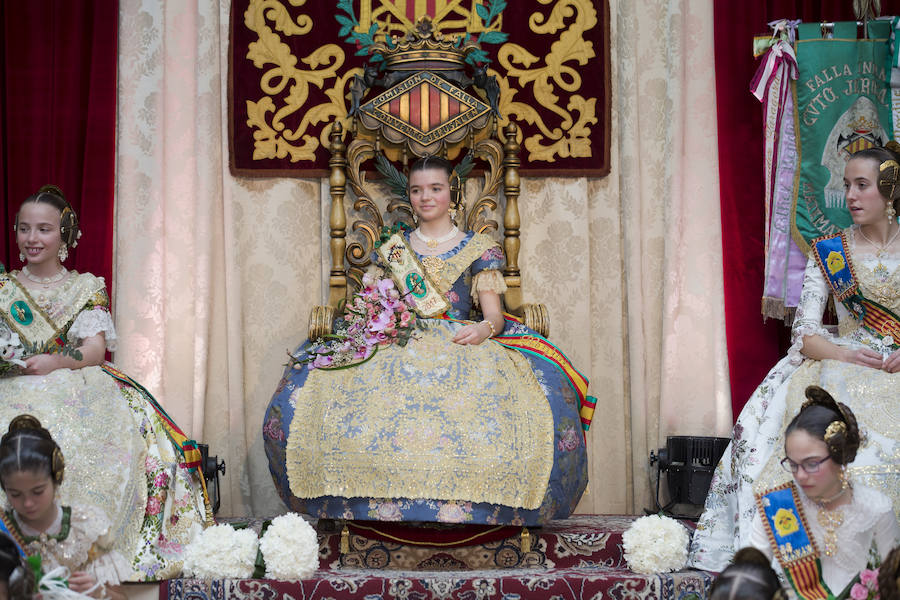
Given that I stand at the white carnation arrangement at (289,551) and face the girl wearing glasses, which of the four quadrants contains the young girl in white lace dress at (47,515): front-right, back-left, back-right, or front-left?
back-right

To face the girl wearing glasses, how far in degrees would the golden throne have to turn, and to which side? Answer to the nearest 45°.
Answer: approximately 45° to its left

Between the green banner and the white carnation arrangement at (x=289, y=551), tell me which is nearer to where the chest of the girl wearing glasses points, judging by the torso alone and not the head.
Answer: the white carnation arrangement

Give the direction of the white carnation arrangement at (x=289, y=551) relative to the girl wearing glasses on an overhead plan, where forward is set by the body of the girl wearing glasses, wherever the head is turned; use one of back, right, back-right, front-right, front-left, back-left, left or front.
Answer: front-right

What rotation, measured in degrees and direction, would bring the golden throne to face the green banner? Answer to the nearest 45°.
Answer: approximately 90° to its left

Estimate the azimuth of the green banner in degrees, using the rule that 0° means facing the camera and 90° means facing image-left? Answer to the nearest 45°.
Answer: approximately 0°

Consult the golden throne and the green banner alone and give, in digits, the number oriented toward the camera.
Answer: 2

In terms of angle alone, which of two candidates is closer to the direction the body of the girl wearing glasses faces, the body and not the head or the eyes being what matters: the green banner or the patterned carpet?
the patterned carpet

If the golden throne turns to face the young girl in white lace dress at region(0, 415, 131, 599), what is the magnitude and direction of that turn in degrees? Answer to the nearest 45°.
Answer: approximately 45° to its right

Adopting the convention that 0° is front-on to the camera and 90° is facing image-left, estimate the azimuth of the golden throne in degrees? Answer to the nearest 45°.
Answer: approximately 0°

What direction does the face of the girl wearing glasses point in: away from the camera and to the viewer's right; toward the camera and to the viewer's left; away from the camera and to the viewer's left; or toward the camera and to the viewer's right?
toward the camera and to the viewer's left
